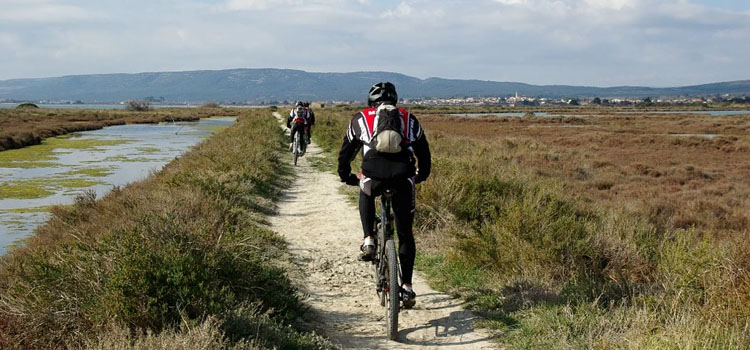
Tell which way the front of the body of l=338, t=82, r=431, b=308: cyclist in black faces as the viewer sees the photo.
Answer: away from the camera

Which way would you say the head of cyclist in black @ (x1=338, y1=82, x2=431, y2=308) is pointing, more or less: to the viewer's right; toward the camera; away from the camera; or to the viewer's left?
away from the camera

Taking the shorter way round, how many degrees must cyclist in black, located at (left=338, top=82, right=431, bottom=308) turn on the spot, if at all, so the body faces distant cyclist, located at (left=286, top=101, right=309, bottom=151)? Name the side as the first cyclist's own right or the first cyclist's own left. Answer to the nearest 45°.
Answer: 0° — they already face them
